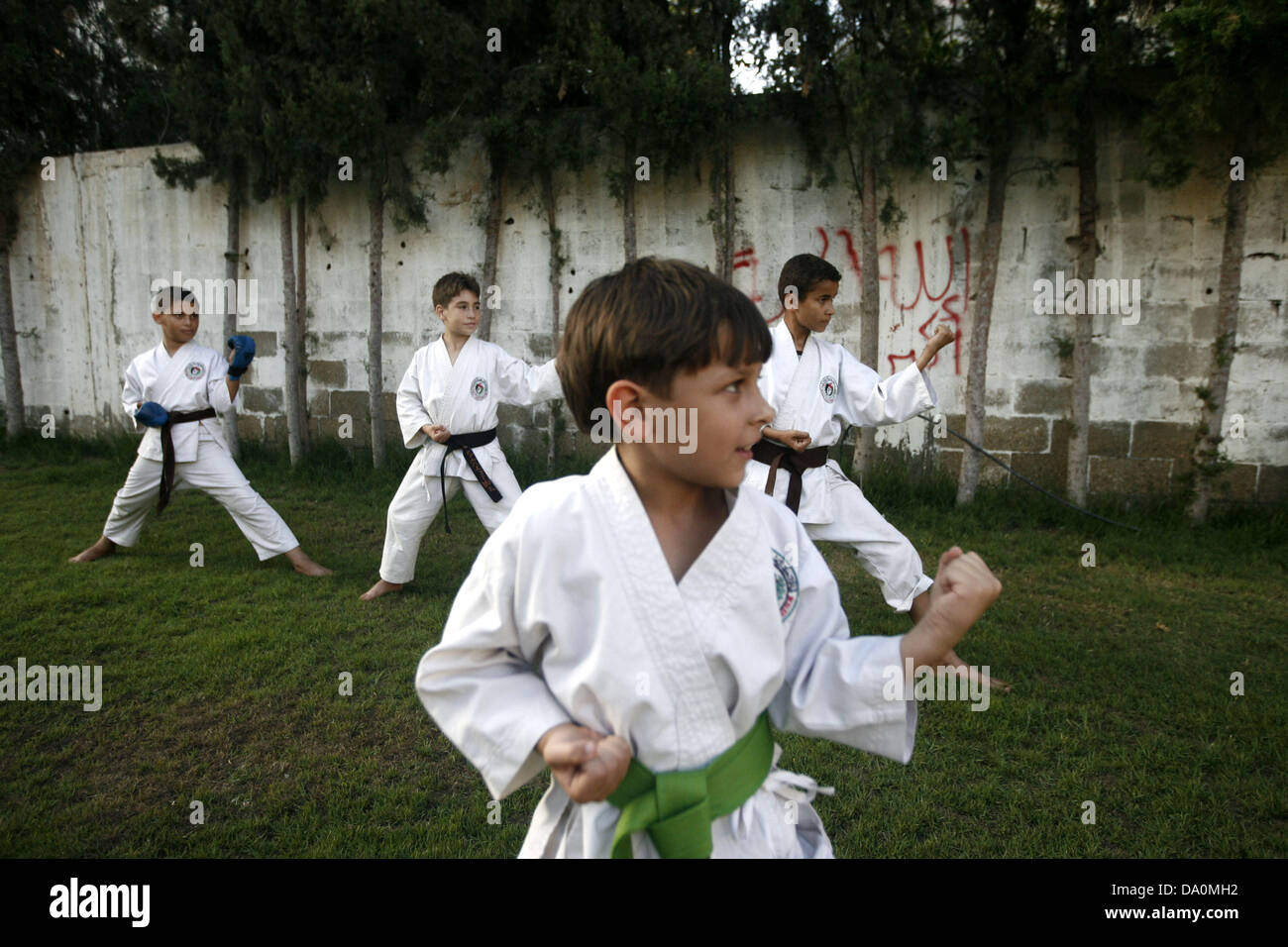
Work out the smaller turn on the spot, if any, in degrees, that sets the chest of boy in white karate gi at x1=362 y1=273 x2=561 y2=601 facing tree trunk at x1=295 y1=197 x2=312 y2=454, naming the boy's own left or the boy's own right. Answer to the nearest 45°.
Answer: approximately 180°

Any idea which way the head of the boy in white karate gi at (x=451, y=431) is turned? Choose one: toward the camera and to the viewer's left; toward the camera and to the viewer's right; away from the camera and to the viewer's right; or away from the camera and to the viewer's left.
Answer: toward the camera and to the viewer's right

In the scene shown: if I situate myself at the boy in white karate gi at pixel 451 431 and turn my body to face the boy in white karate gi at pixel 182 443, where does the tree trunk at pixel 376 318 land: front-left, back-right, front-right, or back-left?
front-right

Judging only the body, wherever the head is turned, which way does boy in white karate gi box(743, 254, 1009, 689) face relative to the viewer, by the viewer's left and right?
facing the viewer and to the right of the viewer

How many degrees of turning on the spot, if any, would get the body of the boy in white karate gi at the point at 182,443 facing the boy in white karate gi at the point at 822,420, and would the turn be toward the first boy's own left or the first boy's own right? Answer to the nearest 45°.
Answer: approximately 45° to the first boy's own left

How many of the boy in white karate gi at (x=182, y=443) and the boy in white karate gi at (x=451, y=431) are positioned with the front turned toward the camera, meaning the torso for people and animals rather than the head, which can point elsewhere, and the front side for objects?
2

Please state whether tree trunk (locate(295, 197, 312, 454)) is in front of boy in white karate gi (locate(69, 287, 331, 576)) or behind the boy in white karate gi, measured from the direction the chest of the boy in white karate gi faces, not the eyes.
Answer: behind

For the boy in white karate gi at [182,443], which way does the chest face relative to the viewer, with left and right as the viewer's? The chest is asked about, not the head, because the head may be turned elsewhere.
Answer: facing the viewer

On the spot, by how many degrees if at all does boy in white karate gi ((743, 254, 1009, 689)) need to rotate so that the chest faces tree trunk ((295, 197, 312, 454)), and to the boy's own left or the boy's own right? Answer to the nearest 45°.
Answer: approximately 180°
